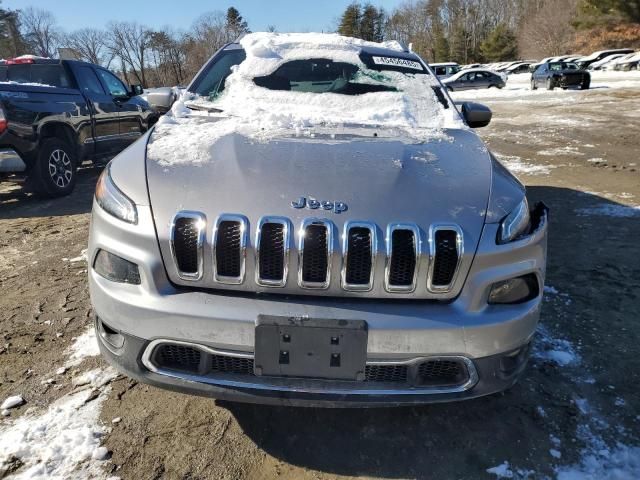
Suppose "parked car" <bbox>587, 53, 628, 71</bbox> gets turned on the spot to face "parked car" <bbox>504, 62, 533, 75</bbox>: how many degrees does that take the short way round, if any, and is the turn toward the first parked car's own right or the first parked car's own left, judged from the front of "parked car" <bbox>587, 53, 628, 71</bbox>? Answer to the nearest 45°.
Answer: approximately 90° to the first parked car's own right

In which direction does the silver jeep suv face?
toward the camera

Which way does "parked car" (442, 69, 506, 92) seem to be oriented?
to the viewer's left

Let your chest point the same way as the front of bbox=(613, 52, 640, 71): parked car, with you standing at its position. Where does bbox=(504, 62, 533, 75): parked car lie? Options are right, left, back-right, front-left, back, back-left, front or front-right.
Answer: right

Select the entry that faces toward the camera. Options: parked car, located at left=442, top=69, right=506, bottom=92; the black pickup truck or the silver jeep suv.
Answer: the silver jeep suv

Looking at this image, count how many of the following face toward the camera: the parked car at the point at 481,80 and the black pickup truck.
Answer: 0

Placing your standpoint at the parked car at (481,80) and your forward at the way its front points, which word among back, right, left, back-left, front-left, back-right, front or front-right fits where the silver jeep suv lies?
left

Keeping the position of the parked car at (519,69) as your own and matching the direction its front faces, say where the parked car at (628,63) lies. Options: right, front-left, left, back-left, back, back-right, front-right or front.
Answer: left

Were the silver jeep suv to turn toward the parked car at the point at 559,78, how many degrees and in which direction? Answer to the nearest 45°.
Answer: approximately 135° to its left

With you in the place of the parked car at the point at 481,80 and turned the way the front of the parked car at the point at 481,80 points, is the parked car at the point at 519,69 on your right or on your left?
on your right

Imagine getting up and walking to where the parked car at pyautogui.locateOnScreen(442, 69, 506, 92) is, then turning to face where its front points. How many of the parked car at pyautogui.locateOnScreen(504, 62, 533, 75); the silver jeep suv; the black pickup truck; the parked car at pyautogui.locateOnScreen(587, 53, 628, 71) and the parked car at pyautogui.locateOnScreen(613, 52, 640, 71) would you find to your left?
2

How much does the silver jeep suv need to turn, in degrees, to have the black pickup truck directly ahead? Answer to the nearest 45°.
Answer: approximately 135° to its right

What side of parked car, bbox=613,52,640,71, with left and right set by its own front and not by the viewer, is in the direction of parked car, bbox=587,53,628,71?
right
